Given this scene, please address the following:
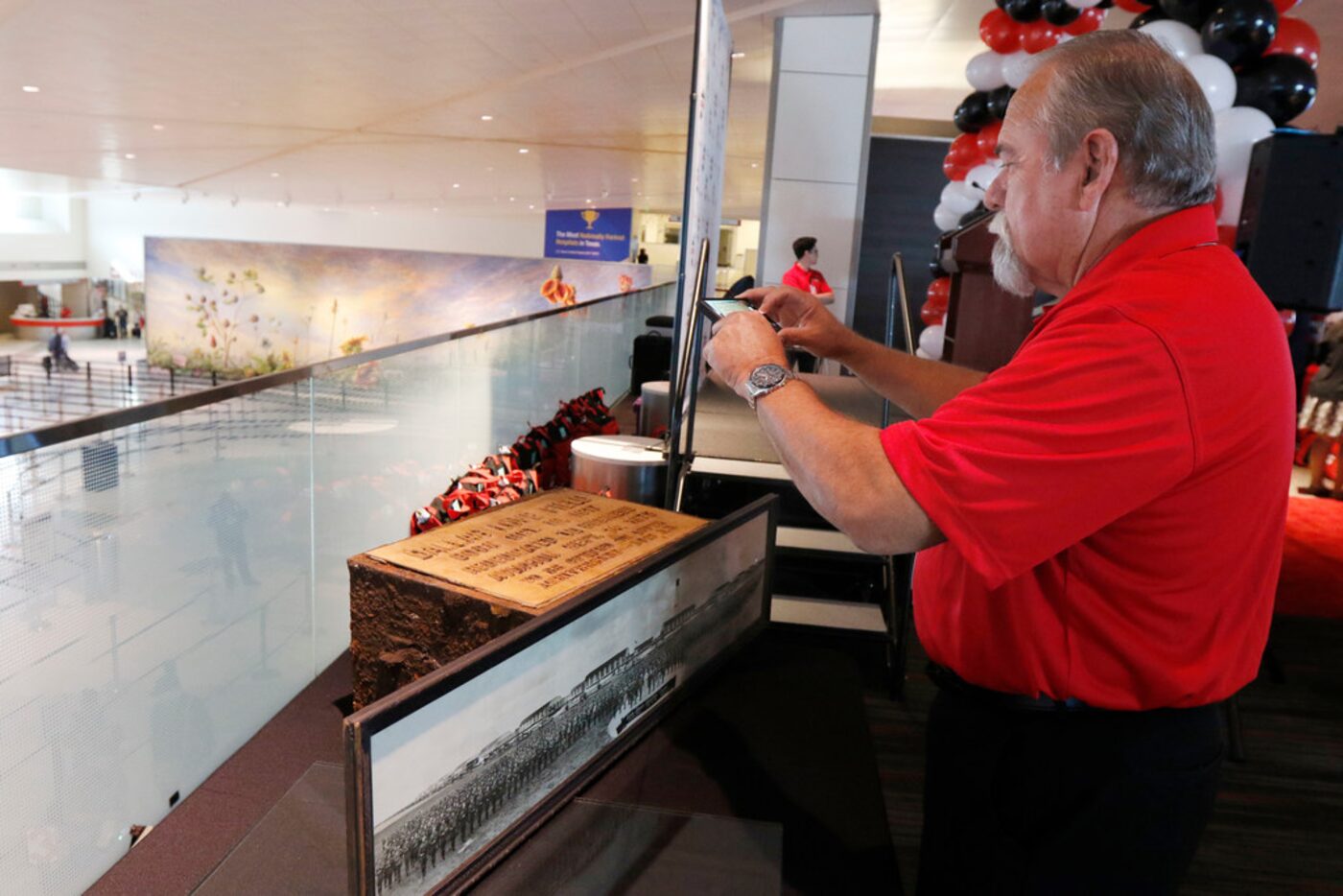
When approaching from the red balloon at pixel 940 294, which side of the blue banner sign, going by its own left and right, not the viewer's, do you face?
front

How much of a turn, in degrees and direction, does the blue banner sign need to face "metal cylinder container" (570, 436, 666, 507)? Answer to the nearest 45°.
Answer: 0° — it already faces it

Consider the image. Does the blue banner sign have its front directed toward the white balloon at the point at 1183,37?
yes

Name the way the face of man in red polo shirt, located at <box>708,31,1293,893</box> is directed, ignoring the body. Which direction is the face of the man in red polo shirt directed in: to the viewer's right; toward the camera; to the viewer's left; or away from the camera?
to the viewer's left

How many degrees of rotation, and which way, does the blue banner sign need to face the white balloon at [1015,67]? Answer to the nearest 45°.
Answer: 0° — it already faces it

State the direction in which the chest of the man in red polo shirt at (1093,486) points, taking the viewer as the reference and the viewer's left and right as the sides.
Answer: facing to the left of the viewer

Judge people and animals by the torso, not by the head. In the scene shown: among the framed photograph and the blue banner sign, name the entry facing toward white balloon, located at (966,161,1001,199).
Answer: the blue banner sign

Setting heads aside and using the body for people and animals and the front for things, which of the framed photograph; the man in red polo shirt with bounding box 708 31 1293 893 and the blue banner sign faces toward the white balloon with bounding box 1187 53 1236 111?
the blue banner sign

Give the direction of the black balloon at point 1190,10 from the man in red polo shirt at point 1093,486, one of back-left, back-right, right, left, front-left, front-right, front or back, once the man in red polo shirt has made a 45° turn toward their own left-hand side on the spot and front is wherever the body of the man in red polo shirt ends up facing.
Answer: back-right

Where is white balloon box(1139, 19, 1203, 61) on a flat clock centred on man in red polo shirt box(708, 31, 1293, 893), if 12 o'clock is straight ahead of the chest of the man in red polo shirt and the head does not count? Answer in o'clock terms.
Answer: The white balloon is roughly at 3 o'clock from the man in red polo shirt.

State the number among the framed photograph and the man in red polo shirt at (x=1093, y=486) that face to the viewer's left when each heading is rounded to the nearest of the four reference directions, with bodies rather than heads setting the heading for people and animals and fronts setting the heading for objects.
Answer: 1

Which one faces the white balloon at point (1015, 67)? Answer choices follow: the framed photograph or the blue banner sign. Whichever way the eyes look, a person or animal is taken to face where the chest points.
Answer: the blue banner sign

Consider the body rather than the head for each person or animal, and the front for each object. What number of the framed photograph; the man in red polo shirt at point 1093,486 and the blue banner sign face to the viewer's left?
1

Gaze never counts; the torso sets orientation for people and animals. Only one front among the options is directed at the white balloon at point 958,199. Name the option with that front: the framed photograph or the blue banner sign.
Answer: the blue banner sign

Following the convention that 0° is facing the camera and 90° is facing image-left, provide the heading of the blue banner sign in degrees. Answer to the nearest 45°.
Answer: approximately 0°

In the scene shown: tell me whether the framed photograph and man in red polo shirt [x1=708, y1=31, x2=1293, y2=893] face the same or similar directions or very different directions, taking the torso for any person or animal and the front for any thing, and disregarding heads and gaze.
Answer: very different directions
